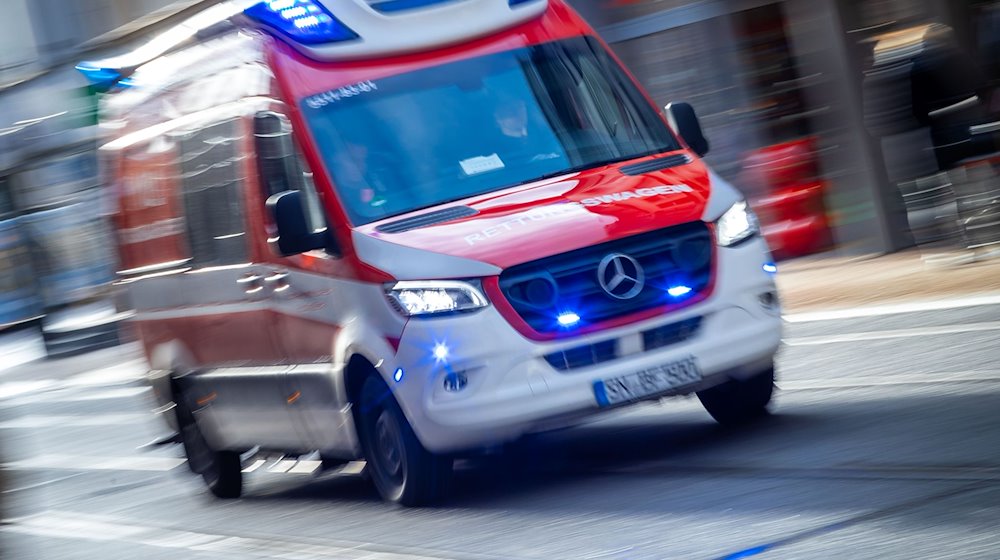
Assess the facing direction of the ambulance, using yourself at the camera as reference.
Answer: facing the viewer and to the right of the viewer

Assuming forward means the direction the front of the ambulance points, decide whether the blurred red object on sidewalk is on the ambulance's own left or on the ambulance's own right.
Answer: on the ambulance's own left
